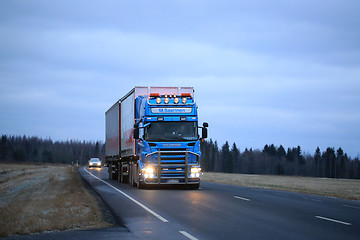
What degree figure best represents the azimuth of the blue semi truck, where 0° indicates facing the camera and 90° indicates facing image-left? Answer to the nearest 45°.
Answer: approximately 0°
